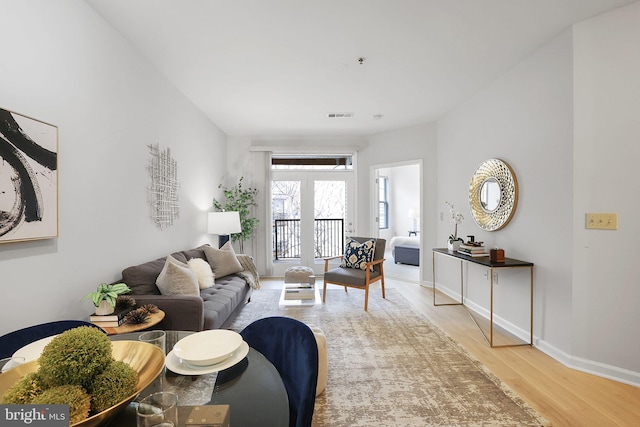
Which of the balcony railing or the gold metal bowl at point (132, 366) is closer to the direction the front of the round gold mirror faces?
the gold metal bowl

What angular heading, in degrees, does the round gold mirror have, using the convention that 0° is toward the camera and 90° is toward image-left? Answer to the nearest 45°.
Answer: approximately 45°

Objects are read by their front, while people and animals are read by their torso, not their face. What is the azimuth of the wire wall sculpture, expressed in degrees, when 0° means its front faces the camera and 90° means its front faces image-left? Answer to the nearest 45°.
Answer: approximately 315°

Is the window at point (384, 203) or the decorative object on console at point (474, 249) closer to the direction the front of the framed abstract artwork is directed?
the decorative object on console

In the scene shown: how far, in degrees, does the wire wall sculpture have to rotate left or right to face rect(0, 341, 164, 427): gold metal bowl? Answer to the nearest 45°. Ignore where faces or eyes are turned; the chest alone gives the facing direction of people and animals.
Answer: approximately 45° to its right

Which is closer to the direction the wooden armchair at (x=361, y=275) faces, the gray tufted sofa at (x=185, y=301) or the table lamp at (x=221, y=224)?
the gray tufted sofa

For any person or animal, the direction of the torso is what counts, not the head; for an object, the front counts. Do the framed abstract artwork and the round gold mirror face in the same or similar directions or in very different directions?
very different directions

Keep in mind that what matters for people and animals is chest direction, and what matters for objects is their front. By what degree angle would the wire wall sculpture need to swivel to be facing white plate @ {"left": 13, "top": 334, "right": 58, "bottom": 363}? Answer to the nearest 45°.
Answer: approximately 45° to its right

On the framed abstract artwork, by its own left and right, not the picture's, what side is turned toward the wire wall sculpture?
left
